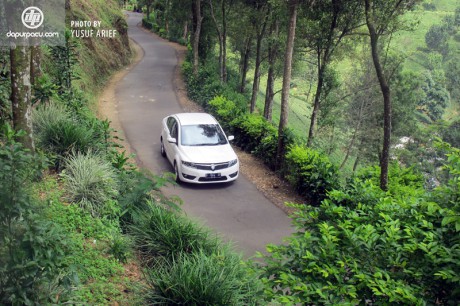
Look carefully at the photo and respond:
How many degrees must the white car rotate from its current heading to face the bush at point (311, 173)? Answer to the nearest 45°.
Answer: approximately 45° to its left

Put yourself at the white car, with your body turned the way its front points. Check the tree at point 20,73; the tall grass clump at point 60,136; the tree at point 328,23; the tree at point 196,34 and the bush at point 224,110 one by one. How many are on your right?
2

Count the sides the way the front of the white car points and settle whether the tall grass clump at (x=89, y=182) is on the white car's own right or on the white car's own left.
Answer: on the white car's own right

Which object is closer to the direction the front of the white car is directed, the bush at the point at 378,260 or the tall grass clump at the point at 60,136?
the bush

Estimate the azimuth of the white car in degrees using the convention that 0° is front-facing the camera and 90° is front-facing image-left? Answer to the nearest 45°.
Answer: approximately 315°

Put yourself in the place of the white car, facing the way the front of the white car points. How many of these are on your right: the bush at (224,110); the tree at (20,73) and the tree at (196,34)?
1

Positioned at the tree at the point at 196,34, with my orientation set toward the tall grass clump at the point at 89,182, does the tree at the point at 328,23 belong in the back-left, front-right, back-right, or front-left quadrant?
front-left

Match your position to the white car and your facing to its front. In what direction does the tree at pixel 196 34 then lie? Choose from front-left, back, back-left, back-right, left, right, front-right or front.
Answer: back-left

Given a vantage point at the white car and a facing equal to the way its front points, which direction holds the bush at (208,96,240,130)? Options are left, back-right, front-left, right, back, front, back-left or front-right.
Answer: back-left

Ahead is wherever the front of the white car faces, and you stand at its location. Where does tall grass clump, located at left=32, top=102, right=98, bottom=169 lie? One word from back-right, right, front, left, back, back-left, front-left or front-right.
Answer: right

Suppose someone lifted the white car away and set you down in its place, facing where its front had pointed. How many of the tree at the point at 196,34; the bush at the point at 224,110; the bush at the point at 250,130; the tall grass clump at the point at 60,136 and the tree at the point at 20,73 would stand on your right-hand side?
2

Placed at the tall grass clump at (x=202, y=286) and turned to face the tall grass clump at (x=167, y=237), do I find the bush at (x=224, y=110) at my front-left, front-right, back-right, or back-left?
front-right

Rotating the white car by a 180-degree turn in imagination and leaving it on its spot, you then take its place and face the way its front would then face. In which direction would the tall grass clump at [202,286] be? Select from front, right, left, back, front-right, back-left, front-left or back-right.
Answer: back-left

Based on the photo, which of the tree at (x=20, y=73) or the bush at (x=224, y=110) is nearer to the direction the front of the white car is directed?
the tree

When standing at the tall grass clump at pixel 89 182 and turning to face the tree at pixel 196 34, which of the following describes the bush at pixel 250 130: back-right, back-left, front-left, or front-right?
front-right

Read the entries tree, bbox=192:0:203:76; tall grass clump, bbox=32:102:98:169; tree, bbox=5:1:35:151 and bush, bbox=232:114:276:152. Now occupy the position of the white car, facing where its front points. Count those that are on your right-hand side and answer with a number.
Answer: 2

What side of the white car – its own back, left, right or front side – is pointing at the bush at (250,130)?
left

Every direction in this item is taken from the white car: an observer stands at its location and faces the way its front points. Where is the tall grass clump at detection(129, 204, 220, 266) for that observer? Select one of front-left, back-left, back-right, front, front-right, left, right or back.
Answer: front-right

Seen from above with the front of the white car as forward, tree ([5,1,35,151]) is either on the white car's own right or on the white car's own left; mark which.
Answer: on the white car's own right

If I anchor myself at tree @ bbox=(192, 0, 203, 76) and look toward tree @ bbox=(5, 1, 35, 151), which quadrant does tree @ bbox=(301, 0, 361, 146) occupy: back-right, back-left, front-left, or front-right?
front-left
